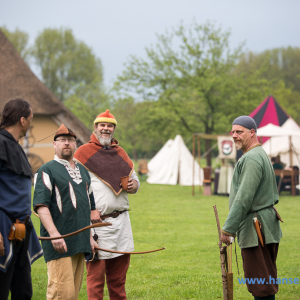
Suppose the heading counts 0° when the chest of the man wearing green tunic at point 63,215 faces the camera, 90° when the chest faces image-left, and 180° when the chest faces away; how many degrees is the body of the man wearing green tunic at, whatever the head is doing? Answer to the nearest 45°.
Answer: approximately 315°

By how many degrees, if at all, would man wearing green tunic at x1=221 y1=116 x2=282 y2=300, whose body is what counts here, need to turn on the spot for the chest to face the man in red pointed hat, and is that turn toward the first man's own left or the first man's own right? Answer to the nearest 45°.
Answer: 0° — they already face them

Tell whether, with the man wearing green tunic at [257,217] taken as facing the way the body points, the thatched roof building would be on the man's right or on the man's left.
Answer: on the man's right

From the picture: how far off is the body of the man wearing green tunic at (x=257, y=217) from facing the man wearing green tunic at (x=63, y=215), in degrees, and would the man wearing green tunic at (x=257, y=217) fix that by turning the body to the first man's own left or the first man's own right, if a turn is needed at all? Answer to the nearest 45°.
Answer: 0° — they already face them

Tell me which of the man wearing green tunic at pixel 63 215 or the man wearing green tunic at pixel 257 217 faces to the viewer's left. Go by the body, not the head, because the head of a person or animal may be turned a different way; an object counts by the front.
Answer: the man wearing green tunic at pixel 257 217

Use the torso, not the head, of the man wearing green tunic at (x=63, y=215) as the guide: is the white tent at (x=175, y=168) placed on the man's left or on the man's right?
on the man's left

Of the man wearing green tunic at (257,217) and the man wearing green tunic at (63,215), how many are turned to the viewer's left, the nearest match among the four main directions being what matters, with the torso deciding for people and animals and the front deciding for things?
1

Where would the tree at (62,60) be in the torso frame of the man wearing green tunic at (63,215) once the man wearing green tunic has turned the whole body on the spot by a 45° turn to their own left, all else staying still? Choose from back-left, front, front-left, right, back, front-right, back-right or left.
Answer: left

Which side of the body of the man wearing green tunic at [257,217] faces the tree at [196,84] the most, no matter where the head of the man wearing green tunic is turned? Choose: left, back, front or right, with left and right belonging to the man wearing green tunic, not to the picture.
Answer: right

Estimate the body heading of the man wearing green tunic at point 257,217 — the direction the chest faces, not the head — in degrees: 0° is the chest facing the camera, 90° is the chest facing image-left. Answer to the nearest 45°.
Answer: approximately 90°

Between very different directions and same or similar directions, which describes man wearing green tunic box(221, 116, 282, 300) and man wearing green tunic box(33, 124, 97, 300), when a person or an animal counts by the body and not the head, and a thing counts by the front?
very different directions

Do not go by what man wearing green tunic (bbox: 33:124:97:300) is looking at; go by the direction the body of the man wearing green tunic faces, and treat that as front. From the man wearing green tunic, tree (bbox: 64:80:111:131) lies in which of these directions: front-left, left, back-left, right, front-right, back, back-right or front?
back-left
